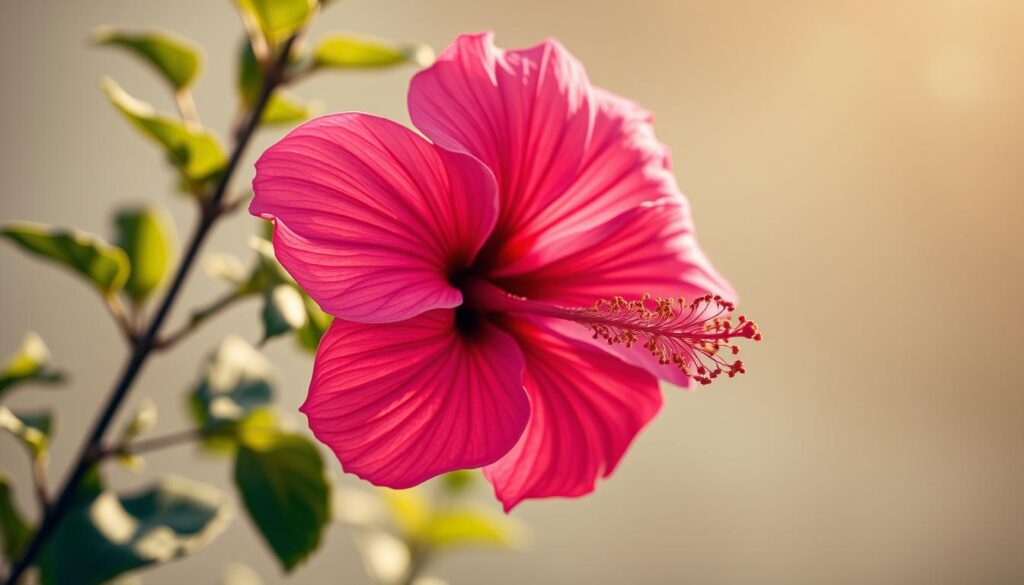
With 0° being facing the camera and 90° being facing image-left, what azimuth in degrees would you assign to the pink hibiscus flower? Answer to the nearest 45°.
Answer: approximately 315°
